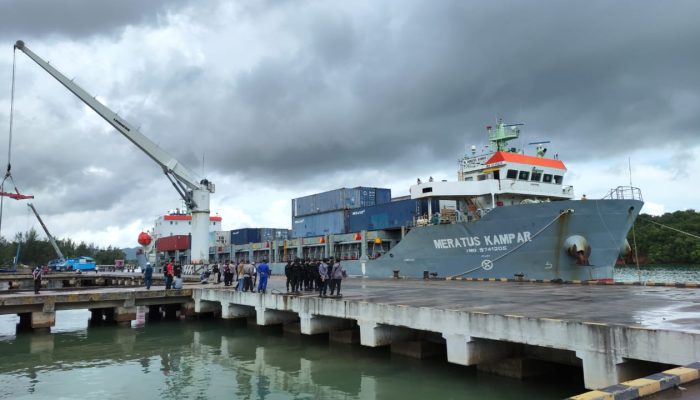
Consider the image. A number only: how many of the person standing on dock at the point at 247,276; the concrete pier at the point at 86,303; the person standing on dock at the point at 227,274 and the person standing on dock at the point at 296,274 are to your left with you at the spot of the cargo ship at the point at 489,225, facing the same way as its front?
0

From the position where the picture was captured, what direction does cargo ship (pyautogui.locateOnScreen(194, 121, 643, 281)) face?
facing the viewer and to the right of the viewer

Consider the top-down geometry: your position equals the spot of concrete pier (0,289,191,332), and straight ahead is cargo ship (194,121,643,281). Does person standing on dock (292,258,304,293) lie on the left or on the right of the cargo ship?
right

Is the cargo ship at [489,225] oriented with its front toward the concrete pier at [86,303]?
no

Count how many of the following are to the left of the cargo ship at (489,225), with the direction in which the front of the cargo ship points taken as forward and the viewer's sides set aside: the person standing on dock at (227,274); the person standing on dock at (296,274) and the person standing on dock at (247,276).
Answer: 0

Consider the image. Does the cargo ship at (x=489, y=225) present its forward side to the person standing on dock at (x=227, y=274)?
no

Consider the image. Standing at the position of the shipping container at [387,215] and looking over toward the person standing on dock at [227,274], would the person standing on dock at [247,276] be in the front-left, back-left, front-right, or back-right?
front-left

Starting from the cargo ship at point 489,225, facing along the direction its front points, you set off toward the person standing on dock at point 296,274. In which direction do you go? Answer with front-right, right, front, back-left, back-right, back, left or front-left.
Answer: right

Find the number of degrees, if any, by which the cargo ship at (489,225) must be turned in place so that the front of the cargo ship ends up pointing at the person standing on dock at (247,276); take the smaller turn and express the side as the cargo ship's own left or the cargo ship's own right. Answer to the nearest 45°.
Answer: approximately 90° to the cargo ship's own right

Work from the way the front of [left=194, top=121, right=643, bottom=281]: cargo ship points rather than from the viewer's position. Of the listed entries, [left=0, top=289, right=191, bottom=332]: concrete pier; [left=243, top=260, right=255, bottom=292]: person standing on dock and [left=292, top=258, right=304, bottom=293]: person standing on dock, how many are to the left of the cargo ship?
0
